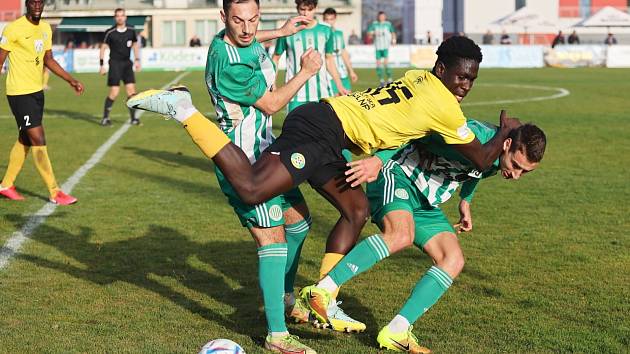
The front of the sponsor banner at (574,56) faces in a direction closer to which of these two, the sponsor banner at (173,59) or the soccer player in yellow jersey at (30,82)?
the soccer player in yellow jersey

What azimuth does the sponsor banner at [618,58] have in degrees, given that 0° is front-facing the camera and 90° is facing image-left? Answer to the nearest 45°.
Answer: approximately 0°

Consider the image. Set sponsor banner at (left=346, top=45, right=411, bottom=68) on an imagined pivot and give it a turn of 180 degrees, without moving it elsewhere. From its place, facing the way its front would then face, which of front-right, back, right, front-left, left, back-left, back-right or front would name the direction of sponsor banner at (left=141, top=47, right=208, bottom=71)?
left

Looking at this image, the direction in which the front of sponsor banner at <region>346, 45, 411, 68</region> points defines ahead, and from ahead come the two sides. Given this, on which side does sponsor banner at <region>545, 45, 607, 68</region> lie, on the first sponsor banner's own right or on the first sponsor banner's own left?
on the first sponsor banner's own left

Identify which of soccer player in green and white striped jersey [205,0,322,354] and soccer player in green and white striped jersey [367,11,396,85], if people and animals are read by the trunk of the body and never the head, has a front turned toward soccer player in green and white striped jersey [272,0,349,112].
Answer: soccer player in green and white striped jersey [367,11,396,85]

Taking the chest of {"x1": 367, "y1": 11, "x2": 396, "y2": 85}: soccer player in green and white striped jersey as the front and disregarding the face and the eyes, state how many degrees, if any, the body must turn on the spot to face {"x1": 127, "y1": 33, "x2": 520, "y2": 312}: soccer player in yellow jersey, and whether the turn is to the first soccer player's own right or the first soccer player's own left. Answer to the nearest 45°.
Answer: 0° — they already face them

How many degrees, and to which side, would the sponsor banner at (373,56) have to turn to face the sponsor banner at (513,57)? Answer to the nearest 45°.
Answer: approximately 90° to its left

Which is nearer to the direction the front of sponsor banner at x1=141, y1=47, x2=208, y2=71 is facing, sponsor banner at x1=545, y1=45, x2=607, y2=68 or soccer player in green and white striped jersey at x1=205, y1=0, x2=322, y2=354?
the soccer player in green and white striped jersey

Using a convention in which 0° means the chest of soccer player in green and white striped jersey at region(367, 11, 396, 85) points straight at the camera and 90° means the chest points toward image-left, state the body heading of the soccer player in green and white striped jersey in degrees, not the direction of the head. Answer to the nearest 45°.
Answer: approximately 0°

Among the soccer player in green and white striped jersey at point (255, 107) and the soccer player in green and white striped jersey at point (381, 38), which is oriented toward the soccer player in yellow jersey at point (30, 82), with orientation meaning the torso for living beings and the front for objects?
the soccer player in green and white striped jersey at point (381, 38)

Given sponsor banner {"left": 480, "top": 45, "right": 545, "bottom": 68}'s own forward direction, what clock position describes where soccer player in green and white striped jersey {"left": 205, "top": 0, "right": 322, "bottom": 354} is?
The soccer player in green and white striped jersey is roughly at 12 o'clock from the sponsor banner.
